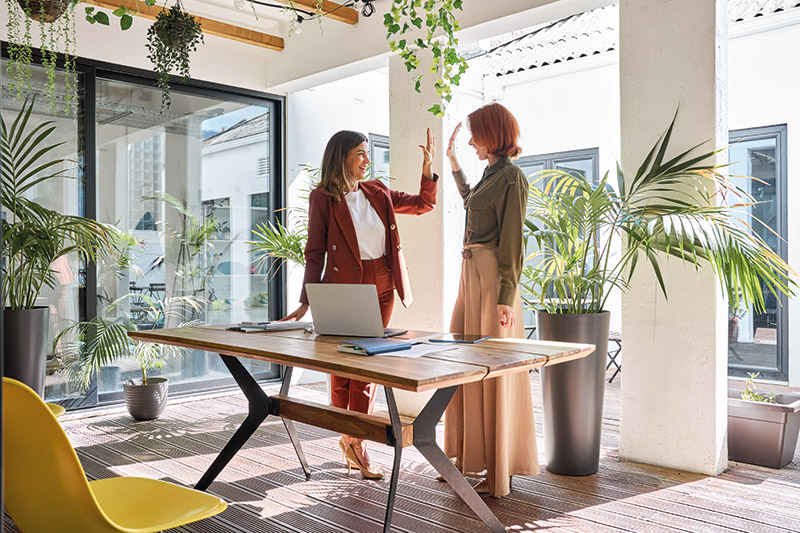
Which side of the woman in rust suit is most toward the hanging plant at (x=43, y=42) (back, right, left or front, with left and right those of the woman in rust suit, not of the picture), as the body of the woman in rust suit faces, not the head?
back

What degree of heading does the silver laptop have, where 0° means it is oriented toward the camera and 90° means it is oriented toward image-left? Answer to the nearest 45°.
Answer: approximately 225°

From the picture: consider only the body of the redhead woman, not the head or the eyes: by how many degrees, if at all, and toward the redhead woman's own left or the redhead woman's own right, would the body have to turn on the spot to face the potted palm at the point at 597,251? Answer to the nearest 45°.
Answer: approximately 135° to the redhead woman's own right

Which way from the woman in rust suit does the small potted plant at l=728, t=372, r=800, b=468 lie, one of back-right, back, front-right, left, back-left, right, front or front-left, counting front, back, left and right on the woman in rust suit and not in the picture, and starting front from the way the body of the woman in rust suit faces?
front-left

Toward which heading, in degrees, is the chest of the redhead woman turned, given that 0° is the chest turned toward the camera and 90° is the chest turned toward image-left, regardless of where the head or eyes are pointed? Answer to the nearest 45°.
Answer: approximately 90°

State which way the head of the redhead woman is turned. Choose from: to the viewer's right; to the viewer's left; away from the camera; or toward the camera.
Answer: to the viewer's left

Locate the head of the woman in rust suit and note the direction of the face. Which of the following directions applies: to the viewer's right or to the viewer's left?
to the viewer's right

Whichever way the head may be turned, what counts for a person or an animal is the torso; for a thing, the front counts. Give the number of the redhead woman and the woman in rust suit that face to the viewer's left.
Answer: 1

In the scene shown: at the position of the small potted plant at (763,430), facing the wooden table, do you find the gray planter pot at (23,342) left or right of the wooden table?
right

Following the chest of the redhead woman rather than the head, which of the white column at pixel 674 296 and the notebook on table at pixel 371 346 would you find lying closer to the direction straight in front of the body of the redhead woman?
the notebook on table

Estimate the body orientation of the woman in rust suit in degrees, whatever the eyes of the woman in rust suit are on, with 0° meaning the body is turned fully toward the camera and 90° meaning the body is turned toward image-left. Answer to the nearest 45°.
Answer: approximately 315°
